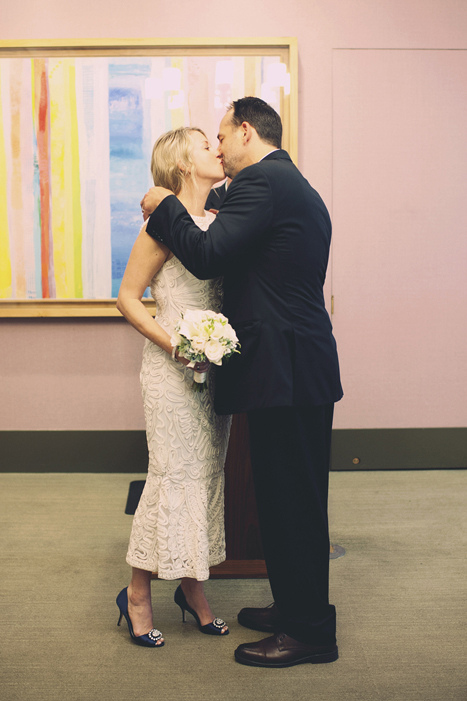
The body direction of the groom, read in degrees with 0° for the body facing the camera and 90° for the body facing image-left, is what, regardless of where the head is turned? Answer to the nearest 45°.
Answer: approximately 90°

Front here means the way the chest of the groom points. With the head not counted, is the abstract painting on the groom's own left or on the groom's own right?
on the groom's own right

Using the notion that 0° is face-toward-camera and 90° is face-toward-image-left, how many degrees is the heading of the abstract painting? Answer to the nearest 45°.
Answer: approximately 0°

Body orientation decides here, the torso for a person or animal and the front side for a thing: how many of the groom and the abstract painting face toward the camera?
1

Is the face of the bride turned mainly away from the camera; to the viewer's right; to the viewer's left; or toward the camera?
to the viewer's right

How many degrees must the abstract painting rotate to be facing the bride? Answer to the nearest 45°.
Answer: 0° — it already faces them

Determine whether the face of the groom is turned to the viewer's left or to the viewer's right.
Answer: to the viewer's left

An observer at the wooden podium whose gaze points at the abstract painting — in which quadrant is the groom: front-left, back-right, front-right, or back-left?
back-left

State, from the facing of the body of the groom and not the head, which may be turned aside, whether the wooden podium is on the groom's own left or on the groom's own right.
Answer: on the groom's own right

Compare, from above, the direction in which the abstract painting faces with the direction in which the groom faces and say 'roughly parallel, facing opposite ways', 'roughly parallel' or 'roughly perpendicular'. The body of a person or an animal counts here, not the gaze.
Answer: roughly perpendicular
